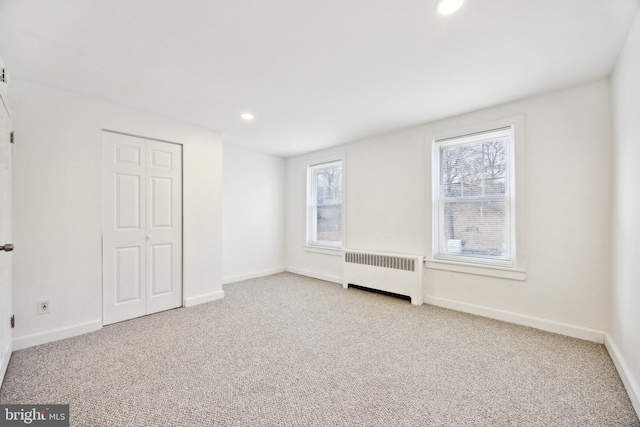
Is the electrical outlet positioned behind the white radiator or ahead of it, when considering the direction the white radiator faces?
ahead

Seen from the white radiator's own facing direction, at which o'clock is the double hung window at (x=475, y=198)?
The double hung window is roughly at 8 o'clock from the white radiator.

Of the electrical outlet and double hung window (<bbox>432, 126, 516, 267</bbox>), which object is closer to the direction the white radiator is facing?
the electrical outlet

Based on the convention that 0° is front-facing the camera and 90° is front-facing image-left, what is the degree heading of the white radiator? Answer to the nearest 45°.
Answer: approximately 45°

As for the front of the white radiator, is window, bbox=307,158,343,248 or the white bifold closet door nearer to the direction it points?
the white bifold closet door

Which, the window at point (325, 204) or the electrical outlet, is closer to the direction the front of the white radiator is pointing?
the electrical outlet

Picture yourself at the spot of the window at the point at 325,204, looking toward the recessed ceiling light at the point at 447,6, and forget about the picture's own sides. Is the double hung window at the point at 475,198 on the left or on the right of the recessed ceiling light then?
left

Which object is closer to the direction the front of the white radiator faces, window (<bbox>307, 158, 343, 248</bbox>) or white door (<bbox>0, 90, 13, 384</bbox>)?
the white door

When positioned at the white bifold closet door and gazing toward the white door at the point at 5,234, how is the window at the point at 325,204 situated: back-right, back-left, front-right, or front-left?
back-left

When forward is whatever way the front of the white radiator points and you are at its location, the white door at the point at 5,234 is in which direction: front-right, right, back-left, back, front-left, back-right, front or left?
front
